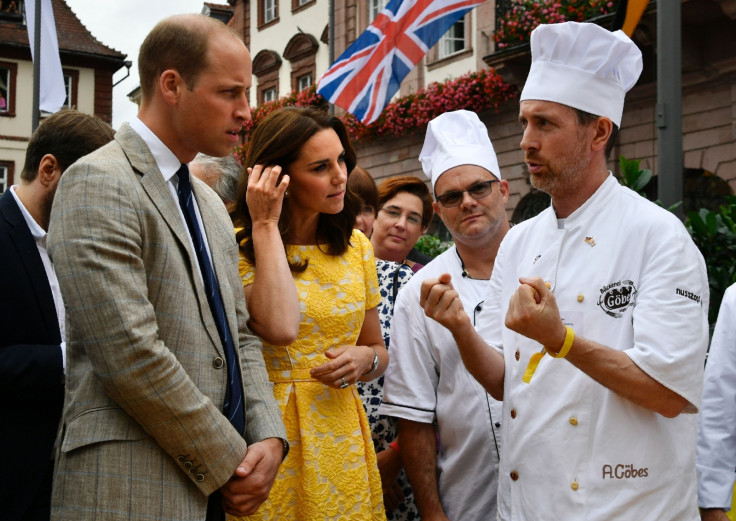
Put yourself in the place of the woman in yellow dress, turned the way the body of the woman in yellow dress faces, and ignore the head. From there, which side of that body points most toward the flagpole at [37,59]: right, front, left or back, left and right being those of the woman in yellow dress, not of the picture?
back

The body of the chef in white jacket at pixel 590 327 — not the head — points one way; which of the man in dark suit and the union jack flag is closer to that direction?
the man in dark suit

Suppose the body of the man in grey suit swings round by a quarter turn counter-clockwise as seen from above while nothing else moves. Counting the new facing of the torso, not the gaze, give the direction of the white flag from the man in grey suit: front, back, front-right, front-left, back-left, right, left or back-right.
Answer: front-left

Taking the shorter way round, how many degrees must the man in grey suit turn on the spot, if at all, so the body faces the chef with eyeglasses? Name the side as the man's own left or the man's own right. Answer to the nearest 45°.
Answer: approximately 90° to the man's own left

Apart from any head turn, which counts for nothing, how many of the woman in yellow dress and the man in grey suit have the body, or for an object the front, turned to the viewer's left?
0

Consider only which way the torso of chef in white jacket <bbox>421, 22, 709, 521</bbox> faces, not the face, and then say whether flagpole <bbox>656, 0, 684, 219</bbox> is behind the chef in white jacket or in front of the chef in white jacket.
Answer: behind

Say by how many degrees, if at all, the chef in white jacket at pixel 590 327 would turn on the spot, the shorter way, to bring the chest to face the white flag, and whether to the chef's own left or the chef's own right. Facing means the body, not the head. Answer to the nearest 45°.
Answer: approximately 90° to the chef's own right

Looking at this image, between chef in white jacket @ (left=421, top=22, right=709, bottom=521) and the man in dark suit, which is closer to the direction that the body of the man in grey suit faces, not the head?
the chef in white jacket

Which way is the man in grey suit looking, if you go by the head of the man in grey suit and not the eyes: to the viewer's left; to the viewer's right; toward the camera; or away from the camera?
to the viewer's right

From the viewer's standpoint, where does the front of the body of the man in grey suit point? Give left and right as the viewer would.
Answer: facing the viewer and to the right of the viewer

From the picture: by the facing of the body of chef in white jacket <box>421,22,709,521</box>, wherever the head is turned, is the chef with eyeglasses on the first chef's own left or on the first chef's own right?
on the first chef's own right

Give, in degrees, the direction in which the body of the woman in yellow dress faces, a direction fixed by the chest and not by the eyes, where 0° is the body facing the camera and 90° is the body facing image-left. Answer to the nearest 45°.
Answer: approximately 315°

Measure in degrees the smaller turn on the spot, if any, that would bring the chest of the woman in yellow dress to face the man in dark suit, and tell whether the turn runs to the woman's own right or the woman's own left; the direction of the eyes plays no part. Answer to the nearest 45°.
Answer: approximately 135° to the woman's own right

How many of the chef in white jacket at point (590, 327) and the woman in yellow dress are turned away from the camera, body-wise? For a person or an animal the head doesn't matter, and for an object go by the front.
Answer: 0

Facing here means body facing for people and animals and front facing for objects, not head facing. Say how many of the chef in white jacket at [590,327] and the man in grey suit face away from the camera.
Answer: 0

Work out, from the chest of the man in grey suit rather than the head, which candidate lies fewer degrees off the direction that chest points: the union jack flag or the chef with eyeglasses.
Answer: the chef with eyeglasses

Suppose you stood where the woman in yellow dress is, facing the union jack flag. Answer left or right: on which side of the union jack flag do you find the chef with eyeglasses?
right
